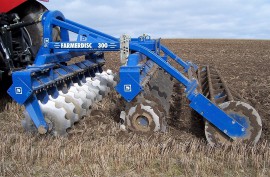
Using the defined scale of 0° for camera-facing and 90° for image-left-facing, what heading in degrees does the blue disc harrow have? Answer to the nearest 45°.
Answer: approximately 90°
